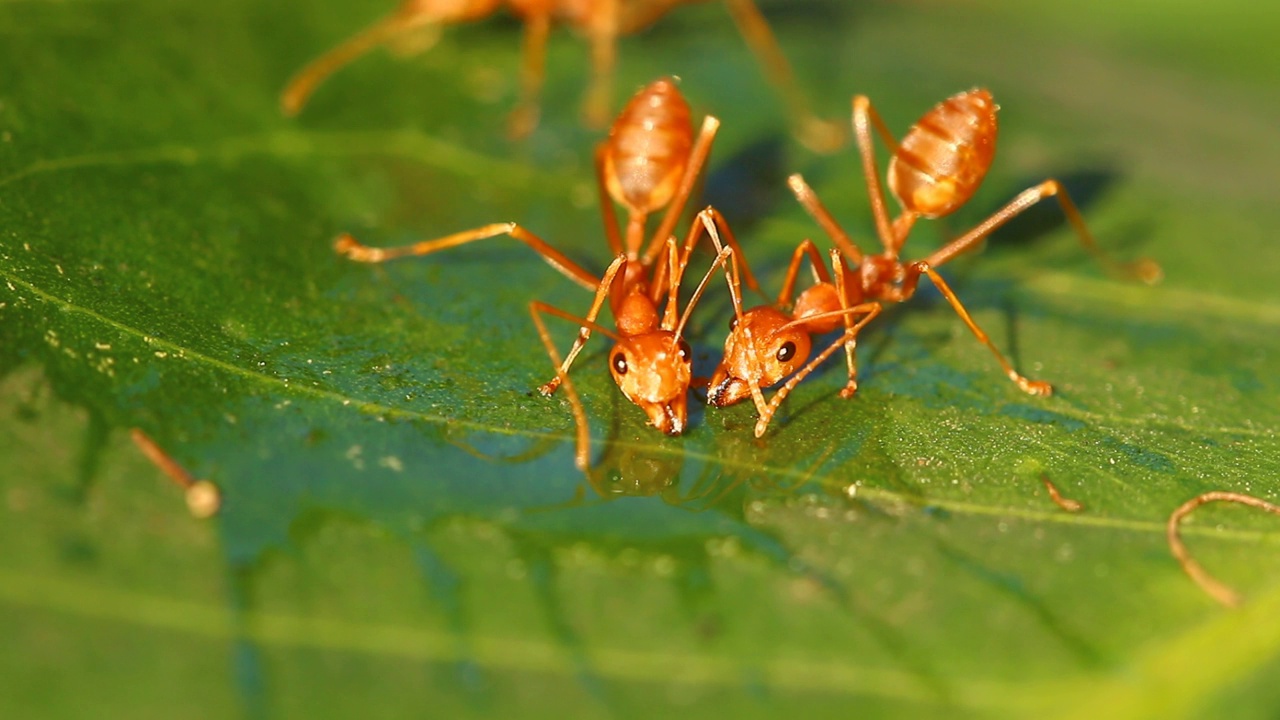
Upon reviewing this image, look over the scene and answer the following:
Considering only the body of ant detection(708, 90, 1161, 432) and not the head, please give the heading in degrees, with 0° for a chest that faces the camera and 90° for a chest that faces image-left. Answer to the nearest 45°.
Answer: approximately 45°

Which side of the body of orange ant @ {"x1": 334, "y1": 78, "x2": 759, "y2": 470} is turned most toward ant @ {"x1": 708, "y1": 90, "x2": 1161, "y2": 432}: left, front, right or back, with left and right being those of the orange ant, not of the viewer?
left

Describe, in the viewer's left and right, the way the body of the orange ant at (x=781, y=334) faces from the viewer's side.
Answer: facing the viewer and to the left of the viewer

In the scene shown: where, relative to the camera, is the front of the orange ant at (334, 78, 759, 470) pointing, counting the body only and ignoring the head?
toward the camera
